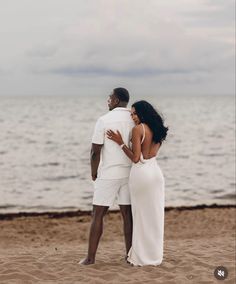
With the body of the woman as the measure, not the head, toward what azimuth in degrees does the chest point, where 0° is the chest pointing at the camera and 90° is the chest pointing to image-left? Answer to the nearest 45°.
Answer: approximately 135°
